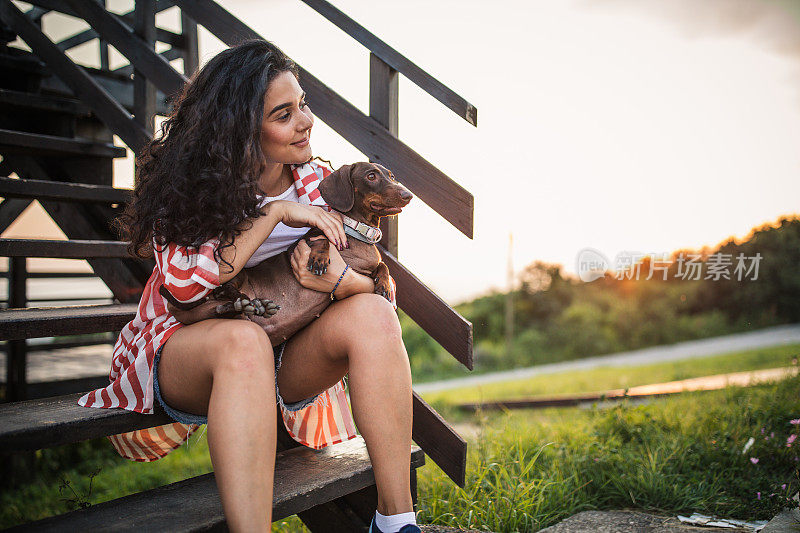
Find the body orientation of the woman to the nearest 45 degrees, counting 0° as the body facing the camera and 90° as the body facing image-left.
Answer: approximately 315°

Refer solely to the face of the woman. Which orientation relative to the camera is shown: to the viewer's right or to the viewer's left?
to the viewer's right
